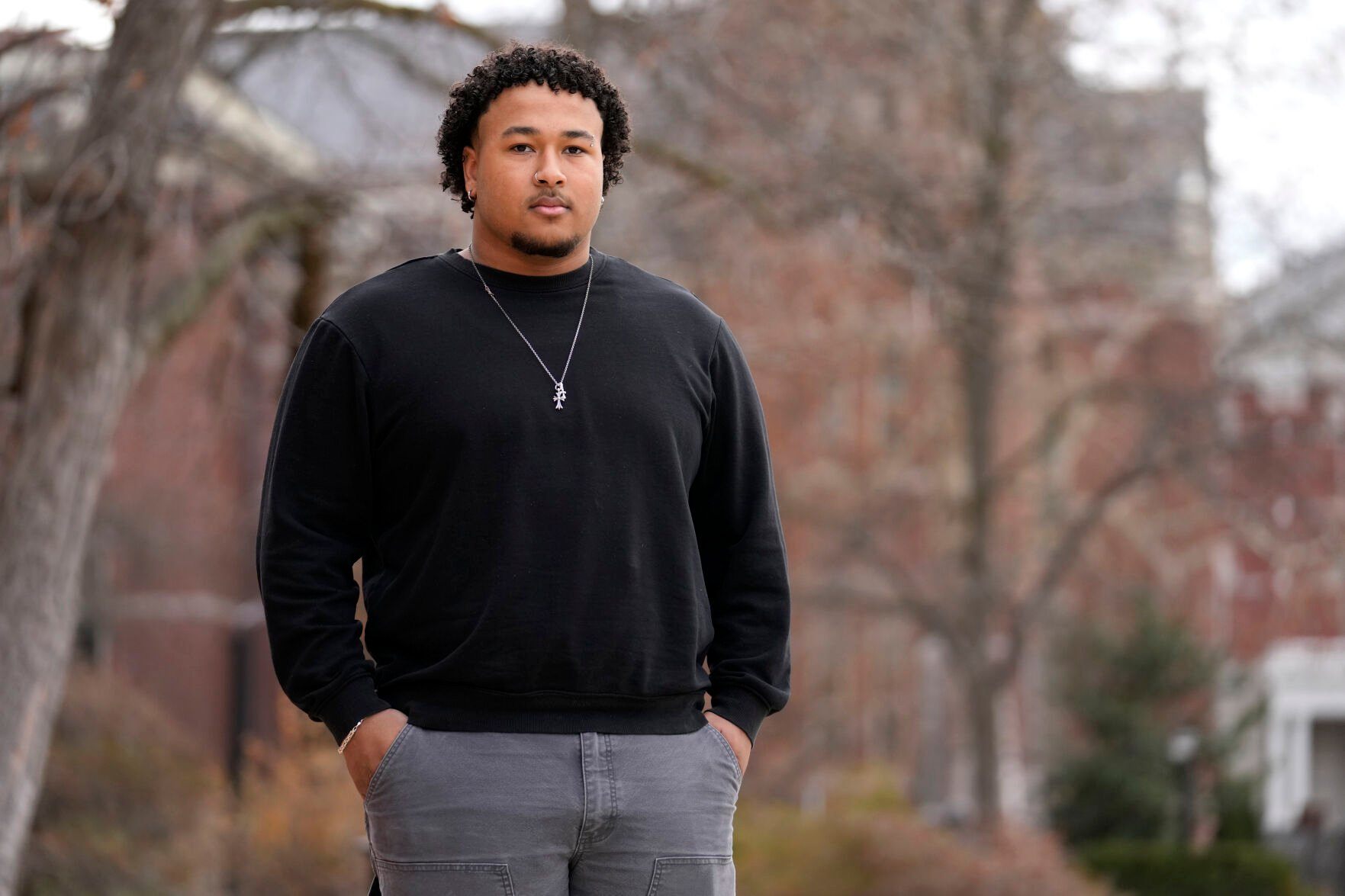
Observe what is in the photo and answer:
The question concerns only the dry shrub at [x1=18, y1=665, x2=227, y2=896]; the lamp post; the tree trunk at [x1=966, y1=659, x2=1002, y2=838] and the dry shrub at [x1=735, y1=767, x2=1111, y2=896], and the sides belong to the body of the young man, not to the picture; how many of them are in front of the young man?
0

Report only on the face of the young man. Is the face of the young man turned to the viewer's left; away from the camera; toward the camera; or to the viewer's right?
toward the camera

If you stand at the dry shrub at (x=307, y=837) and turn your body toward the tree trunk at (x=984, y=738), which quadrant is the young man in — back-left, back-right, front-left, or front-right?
back-right

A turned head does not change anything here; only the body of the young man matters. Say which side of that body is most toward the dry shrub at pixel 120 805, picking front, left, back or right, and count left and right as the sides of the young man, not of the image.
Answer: back

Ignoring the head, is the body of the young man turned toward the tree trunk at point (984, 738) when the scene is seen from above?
no

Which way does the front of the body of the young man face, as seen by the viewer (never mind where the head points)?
toward the camera

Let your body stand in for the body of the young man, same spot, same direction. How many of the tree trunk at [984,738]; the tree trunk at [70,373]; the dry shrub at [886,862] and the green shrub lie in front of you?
0

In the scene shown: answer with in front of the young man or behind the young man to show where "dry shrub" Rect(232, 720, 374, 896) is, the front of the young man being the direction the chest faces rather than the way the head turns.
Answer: behind

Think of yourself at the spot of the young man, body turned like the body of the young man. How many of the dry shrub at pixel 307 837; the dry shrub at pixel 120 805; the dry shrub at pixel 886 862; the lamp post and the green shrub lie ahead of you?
0

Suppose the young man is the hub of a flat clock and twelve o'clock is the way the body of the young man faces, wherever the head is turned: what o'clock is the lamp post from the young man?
The lamp post is roughly at 7 o'clock from the young man.

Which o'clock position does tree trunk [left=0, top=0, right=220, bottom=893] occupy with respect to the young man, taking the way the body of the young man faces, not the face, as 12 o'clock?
The tree trunk is roughly at 5 o'clock from the young man.

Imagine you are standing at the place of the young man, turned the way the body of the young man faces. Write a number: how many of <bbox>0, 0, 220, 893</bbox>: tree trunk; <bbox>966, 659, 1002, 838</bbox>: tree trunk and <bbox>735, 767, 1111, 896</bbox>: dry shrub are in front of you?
0

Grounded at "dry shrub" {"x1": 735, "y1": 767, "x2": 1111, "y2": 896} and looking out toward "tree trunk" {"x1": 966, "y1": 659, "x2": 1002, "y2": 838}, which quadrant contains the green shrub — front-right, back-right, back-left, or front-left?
front-right

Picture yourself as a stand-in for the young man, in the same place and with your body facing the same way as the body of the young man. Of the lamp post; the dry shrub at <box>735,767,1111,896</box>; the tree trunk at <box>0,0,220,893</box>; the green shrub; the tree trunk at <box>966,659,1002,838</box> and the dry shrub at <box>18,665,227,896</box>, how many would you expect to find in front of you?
0

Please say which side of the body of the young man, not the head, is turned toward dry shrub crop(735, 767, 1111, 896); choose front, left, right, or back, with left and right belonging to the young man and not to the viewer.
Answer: back

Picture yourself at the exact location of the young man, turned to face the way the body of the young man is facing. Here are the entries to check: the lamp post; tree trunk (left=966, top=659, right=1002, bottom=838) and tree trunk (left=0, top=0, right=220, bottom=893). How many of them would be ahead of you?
0
